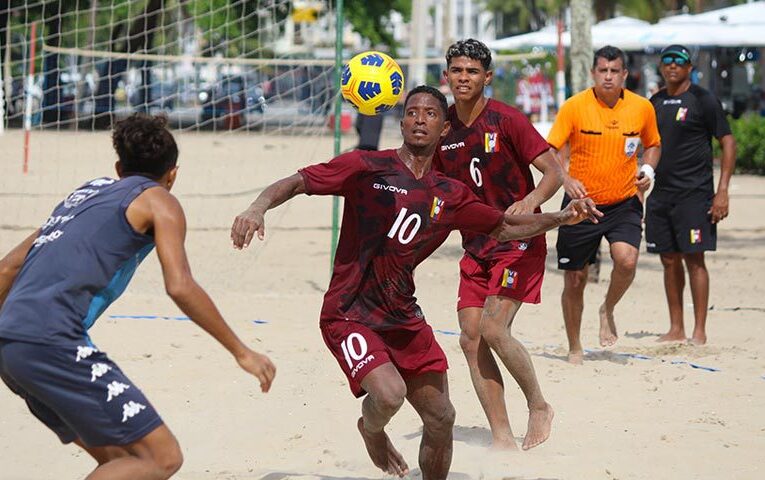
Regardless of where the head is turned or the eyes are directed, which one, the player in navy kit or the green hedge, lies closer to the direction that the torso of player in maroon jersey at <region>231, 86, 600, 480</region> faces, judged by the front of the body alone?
the player in navy kit

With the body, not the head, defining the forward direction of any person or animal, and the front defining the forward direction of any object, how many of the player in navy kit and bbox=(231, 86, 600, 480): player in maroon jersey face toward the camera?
1

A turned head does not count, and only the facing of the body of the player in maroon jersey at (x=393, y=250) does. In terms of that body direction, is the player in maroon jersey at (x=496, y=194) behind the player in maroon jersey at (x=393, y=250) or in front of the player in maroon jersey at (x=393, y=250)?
behind

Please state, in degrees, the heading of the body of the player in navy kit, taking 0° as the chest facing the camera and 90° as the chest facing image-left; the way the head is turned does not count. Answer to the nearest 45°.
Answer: approximately 225°

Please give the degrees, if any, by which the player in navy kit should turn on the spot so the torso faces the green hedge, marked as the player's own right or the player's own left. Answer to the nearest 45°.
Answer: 0° — they already face it

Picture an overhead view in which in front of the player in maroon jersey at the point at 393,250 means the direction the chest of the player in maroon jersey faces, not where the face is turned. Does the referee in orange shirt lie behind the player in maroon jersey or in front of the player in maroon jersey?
behind

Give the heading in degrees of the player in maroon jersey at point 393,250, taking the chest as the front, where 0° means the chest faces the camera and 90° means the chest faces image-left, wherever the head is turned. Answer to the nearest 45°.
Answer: approximately 0°

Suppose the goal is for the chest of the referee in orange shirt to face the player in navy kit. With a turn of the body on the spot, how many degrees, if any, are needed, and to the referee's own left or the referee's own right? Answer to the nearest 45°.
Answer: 0° — they already face them

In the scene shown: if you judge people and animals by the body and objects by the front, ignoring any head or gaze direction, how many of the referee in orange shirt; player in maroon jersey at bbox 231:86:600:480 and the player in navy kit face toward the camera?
2

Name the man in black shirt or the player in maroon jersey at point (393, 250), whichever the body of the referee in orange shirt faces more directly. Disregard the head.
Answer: the player in maroon jersey

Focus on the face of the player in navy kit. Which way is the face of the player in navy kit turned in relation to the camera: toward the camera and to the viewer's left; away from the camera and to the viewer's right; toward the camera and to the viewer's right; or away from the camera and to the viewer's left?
away from the camera and to the viewer's right

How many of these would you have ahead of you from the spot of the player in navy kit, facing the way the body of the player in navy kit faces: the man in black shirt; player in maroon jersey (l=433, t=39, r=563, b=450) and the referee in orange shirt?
3
